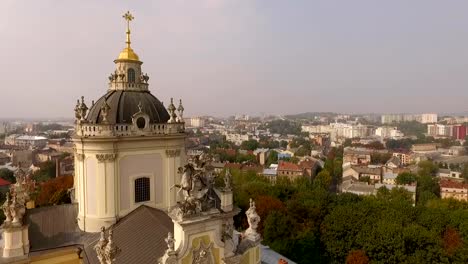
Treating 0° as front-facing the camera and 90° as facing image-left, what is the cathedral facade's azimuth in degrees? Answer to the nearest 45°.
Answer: approximately 315°

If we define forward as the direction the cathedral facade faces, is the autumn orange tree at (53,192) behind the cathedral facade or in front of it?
behind
